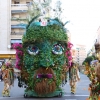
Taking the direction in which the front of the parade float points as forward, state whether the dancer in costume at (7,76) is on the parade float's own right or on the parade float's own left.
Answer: on the parade float's own right

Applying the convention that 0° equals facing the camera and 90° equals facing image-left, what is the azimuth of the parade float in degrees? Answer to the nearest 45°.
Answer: approximately 0°

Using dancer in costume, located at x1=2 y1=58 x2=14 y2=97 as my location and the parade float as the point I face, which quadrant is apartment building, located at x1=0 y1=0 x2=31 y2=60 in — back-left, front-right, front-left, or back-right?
back-left

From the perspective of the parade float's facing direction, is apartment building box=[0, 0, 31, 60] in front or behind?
behind
